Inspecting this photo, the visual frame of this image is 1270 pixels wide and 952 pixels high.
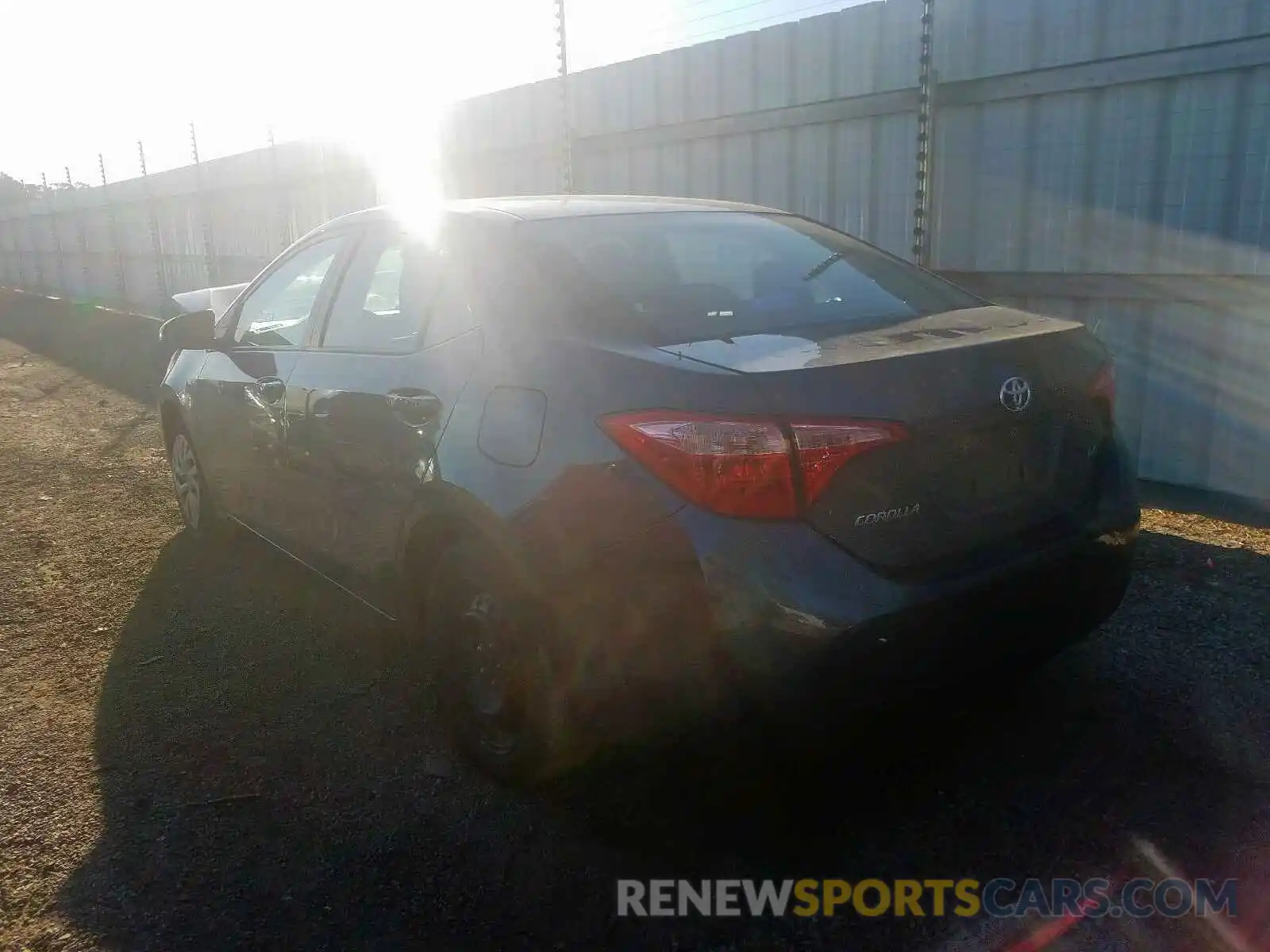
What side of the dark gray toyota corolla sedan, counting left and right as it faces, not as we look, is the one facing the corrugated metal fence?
right

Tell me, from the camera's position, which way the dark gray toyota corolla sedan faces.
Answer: facing away from the viewer and to the left of the viewer
